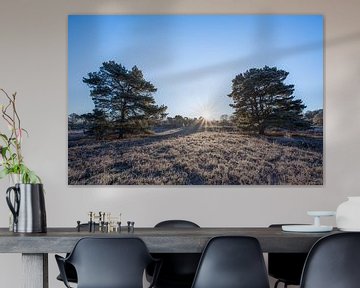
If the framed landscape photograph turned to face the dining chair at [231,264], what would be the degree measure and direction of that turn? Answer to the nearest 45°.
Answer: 0° — it already faces it

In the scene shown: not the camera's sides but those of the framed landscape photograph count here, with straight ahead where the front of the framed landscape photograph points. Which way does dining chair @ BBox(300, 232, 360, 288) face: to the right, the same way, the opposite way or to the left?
the opposite way

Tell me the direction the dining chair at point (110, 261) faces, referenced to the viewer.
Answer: facing away from the viewer

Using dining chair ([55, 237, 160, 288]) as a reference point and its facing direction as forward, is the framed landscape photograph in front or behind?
in front

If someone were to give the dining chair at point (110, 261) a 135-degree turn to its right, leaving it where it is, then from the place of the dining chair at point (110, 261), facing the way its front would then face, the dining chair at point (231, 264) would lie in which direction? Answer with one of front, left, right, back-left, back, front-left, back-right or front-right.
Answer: front-left

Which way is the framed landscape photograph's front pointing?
toward the camera

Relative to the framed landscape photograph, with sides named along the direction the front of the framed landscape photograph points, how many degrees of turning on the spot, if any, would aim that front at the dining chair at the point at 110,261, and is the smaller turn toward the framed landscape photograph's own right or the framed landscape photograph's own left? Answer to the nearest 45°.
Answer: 0° — it already faces it

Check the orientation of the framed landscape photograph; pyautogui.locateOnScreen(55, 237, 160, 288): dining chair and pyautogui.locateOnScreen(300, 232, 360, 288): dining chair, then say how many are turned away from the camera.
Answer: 2

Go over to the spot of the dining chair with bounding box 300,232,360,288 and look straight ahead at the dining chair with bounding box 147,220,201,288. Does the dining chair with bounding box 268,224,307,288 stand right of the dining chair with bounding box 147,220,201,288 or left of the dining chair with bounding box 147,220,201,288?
right

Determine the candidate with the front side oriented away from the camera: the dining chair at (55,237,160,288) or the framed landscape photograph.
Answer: the dining chair

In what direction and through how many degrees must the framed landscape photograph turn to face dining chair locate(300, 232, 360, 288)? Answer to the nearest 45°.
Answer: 0° — it already faces it

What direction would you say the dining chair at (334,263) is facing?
away from the camera
